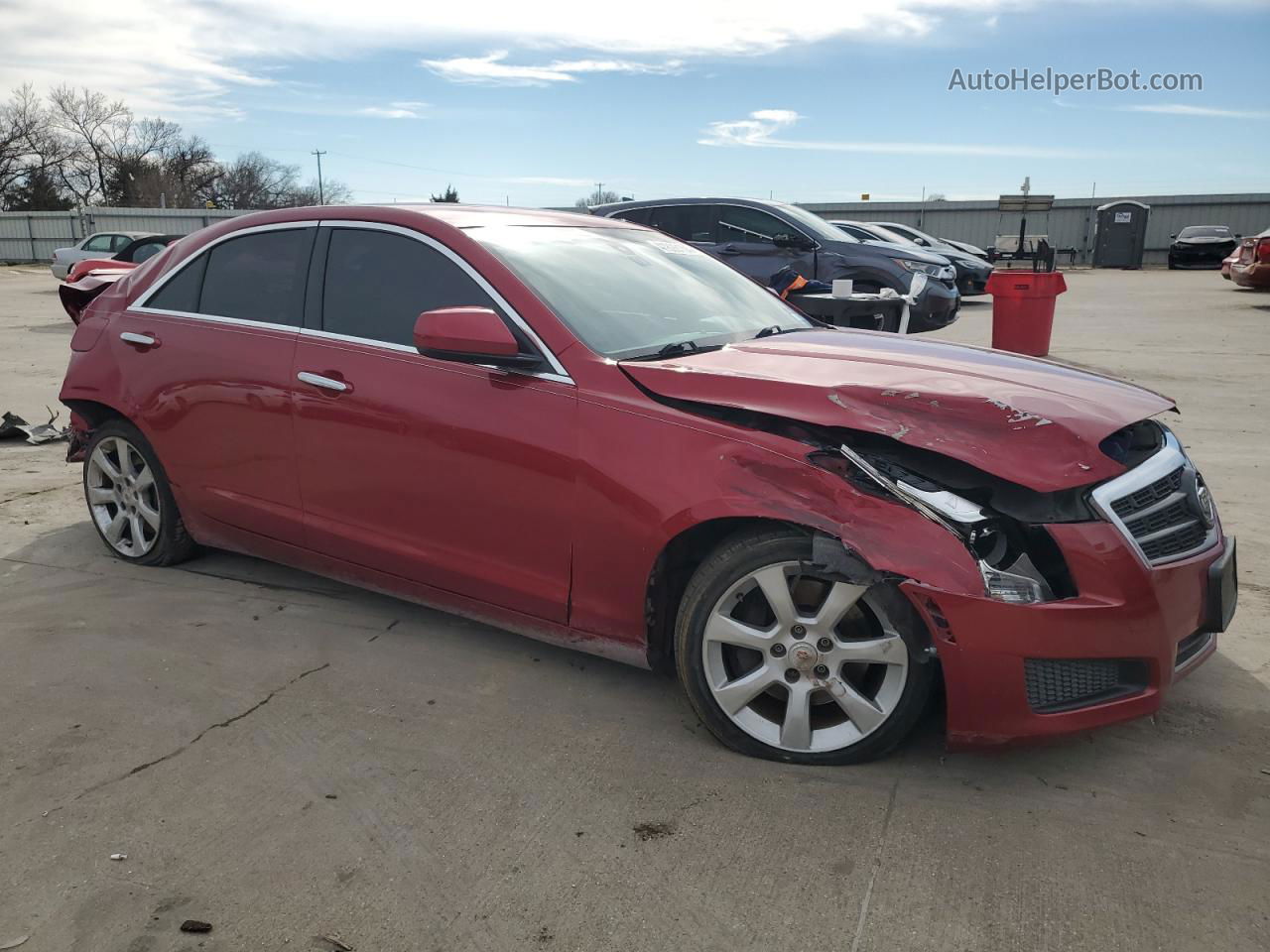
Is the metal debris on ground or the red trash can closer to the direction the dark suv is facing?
the red trash can

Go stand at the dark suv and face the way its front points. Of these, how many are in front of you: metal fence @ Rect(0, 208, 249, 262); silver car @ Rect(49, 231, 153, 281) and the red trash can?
1

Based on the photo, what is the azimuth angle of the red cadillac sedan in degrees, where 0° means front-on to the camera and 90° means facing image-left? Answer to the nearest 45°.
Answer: approximately 315°

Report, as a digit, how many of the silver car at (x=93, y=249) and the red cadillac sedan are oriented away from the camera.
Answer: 0

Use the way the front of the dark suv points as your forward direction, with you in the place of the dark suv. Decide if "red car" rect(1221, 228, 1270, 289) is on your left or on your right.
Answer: on your left

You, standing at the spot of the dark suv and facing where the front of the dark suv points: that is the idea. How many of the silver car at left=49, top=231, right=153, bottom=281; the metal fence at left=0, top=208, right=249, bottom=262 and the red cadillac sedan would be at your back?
2

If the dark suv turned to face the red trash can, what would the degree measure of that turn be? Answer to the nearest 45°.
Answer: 0° — it already faces it

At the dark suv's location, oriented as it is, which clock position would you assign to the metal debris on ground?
The metal debris on ground is roughly at 3 o'clock from the dark suv.

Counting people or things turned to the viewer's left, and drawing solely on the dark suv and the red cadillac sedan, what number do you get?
0

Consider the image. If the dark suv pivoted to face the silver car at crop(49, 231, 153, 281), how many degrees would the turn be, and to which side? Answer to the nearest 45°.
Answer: approximately 180°
